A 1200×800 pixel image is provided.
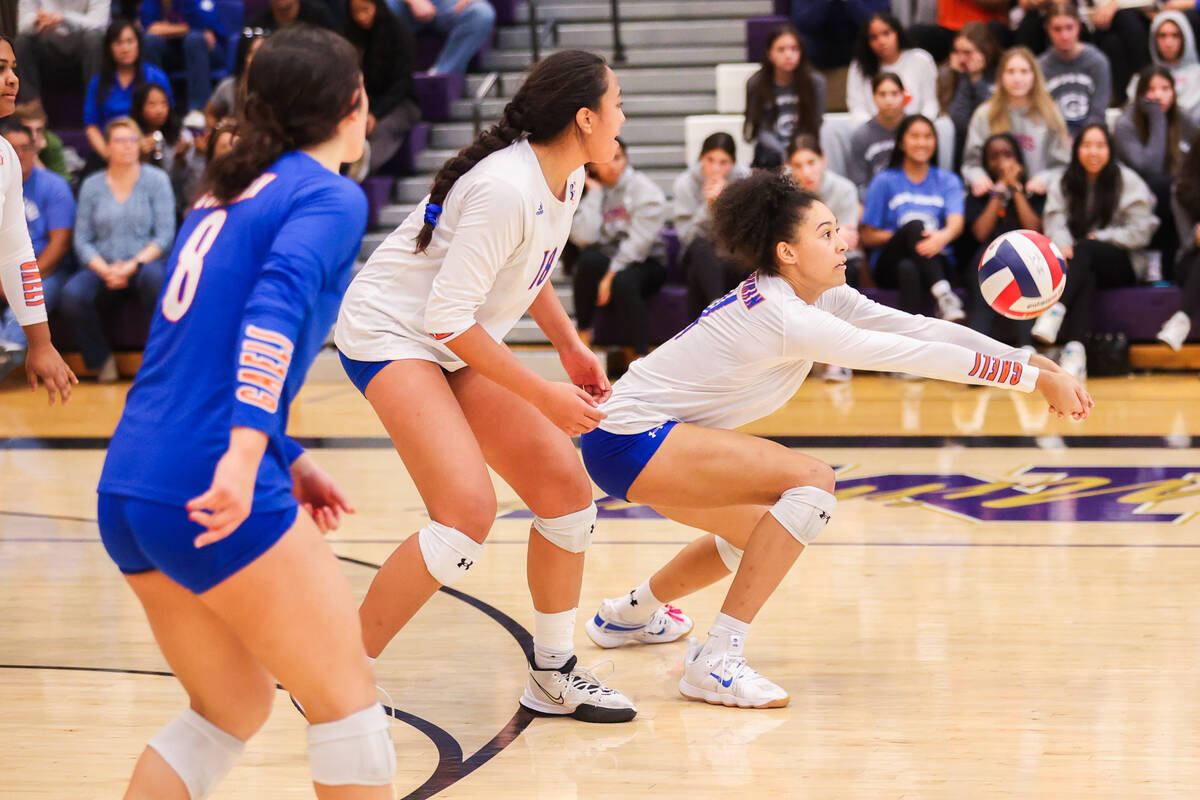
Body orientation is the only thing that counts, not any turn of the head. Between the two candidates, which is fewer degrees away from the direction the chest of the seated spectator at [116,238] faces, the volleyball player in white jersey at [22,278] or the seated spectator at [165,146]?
the volleyball player in white jersey

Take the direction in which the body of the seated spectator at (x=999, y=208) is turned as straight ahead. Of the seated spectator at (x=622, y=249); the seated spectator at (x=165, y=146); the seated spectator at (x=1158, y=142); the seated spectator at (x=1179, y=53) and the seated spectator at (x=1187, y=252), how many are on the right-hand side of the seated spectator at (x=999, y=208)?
2

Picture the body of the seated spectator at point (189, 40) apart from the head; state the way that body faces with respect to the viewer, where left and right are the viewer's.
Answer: facing the viewer

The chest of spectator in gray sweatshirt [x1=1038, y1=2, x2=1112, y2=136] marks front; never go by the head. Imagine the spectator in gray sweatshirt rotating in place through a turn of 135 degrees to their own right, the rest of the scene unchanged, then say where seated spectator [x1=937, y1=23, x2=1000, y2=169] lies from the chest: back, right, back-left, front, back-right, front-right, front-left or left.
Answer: front-left

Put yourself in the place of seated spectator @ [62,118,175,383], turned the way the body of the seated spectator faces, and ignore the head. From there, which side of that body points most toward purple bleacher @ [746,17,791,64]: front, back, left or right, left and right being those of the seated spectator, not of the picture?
left

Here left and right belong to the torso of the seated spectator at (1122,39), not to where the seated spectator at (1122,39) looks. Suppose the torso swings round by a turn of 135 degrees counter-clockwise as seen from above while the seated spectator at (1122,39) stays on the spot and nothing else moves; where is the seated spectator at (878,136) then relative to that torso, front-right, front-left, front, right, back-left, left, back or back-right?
back

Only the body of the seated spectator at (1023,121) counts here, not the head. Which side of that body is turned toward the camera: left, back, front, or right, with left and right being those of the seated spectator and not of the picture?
front

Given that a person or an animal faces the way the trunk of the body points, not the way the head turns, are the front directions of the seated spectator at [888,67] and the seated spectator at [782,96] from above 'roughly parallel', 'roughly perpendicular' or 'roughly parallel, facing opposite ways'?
roughly parallel

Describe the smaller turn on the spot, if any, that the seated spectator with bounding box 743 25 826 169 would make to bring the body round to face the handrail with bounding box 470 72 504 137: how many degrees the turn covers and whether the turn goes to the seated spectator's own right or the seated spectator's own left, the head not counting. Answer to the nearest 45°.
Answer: approximately 90° to the seated spectator's own right

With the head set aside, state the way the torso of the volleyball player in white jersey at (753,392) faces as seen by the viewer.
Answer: to the viewer's right

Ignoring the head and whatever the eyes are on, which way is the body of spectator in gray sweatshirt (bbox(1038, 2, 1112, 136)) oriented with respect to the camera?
toward the camera

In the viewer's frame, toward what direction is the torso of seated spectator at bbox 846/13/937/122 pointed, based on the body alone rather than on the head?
toward the camera

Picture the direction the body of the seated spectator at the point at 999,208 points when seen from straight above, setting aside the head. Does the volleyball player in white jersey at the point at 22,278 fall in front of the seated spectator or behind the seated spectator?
in front
